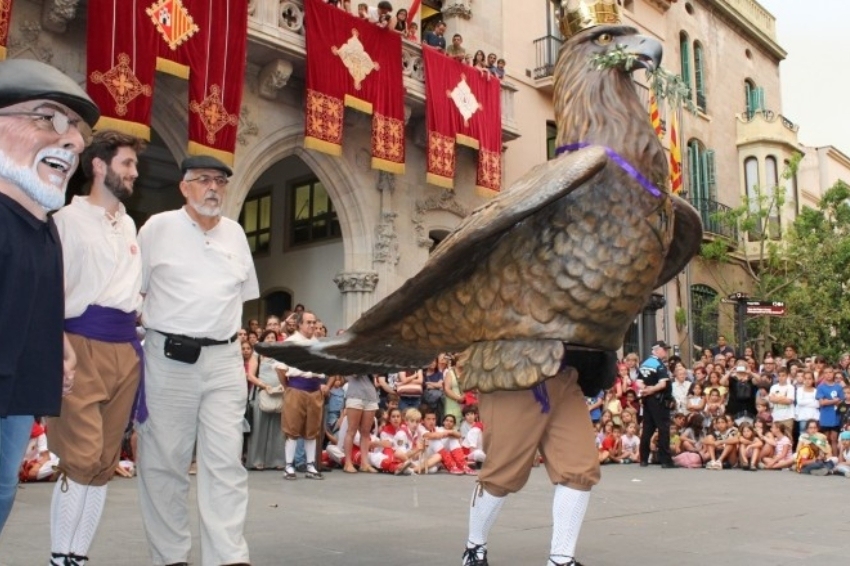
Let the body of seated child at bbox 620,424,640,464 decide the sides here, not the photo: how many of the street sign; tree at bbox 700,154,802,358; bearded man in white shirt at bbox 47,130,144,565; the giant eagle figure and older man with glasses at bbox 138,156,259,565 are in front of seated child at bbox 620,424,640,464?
3

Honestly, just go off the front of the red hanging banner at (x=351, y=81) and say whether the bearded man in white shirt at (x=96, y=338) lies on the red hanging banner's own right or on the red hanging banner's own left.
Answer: on the red hanging banner's own right

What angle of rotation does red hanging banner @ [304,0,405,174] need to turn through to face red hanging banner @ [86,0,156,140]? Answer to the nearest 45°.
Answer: approximately 90° to its right

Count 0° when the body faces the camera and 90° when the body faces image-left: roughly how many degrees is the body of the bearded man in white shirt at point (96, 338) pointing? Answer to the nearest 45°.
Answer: approximately 315°

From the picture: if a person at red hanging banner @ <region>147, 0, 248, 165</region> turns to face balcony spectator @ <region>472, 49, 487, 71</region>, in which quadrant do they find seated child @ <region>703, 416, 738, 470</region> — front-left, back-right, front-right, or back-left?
front-right

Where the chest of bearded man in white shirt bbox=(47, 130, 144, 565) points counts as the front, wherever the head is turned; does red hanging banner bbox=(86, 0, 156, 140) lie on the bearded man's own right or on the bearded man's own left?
on the bearded man's own left

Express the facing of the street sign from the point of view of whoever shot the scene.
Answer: facing the viewer

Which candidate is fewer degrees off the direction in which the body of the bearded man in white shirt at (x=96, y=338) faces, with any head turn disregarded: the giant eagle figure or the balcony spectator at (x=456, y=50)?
the giant eagle figure

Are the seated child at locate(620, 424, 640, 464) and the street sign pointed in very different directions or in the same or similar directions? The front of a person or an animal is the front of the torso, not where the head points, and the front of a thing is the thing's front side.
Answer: same or similar directions

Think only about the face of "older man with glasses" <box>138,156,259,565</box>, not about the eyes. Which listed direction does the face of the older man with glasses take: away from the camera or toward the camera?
toward the camera

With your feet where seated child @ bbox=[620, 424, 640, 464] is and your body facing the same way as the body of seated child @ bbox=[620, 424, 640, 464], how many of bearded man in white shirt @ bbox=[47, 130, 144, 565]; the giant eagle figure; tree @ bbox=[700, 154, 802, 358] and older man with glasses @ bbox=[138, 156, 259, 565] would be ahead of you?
3

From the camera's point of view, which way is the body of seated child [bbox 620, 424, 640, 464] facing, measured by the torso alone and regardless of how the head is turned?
toward the camera
